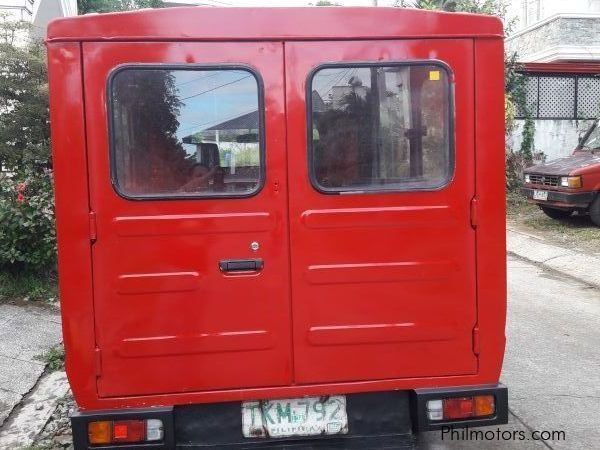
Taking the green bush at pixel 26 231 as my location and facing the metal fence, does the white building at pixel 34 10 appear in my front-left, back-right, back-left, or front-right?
front-left

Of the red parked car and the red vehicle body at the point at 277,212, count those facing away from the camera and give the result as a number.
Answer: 1

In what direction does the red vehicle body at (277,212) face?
away from the camera

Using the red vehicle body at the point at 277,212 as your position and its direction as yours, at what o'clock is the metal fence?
The metal fence is roughly at 1 o'clock from the red vehicle body.

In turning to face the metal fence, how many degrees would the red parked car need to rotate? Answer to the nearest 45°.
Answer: approximately 135° to its right

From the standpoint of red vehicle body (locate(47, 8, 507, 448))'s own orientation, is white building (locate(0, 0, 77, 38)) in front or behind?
in front

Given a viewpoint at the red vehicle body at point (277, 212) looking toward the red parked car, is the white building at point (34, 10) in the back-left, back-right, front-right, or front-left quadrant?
front-left

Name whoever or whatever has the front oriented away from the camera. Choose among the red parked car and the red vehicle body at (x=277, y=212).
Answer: the red vehicle body

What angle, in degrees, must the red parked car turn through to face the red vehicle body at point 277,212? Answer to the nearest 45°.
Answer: approximately 45° to its left
